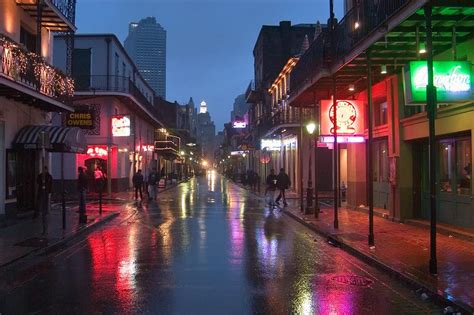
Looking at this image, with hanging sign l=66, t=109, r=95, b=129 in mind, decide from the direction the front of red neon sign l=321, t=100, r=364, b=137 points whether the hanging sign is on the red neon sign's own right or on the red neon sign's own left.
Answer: on the red neon sign's own right

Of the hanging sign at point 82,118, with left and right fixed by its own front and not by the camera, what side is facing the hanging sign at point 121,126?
back

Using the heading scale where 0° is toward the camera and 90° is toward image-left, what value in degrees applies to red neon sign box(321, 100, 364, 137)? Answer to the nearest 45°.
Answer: approximately 0°

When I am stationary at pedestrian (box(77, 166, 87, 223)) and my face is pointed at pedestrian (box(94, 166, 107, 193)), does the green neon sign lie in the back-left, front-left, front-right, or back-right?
back-right

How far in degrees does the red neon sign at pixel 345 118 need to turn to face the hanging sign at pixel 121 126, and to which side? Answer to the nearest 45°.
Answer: approximately 135° to its right

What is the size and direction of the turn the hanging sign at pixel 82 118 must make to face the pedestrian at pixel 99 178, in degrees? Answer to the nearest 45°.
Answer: approximately 180°

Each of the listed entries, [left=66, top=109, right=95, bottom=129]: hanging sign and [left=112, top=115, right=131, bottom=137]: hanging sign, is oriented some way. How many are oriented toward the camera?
2

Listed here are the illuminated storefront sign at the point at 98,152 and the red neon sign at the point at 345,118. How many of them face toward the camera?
2

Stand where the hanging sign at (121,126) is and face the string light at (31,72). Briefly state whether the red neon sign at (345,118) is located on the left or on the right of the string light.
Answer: left
